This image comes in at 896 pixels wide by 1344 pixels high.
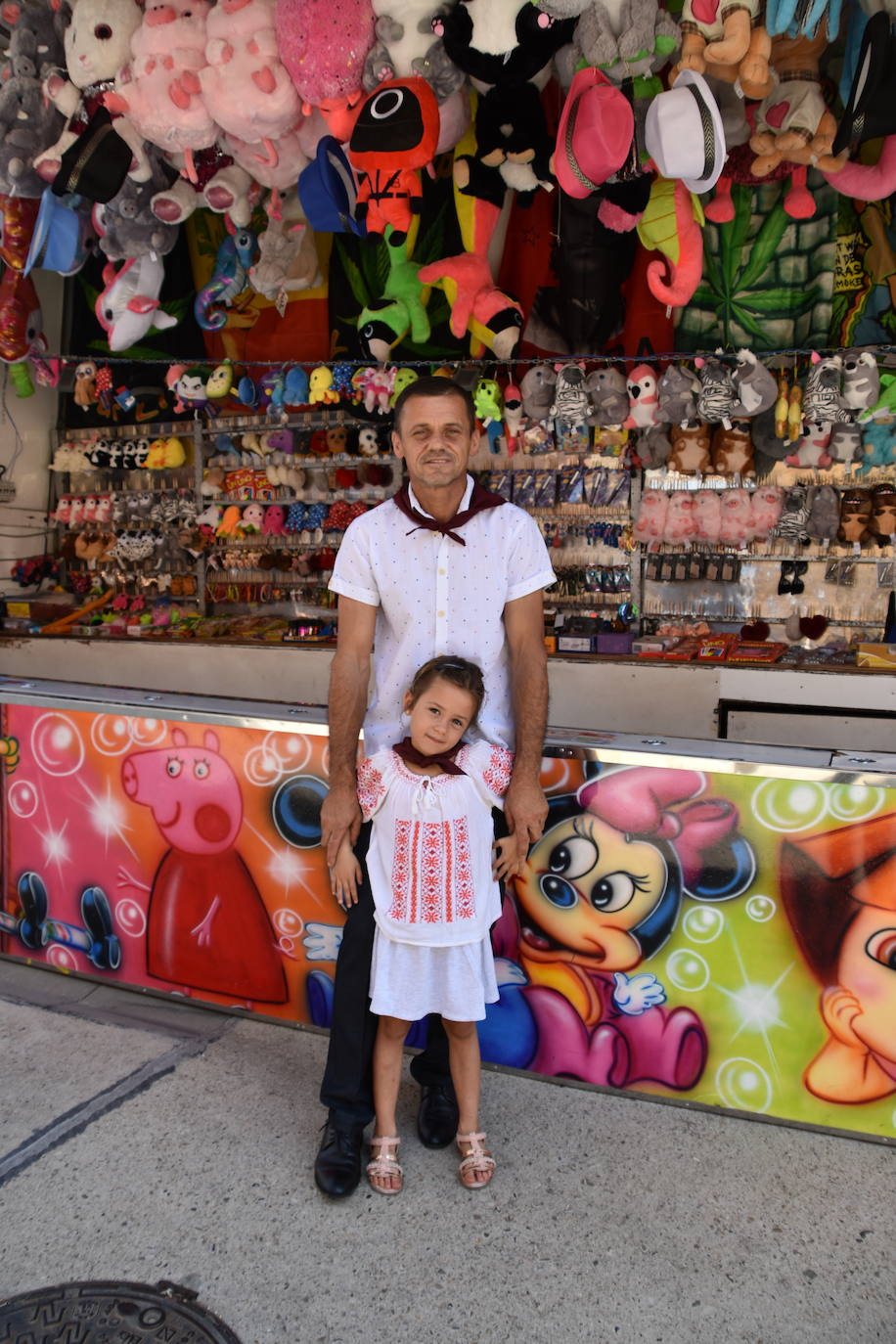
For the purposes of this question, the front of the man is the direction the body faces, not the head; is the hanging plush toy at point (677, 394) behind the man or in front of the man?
behind

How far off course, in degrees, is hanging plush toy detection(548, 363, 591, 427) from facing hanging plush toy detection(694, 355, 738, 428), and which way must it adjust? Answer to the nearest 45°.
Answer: approximately 90° to its left

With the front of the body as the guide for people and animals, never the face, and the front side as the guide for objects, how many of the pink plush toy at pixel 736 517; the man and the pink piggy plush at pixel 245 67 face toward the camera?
3

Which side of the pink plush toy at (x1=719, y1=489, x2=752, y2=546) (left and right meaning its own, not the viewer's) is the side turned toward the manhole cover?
front

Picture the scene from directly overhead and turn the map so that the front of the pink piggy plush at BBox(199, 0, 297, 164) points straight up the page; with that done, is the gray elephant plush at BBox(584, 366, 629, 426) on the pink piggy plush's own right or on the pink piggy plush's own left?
on the pink piggy plush's own left

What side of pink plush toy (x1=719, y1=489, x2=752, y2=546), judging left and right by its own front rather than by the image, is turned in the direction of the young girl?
front

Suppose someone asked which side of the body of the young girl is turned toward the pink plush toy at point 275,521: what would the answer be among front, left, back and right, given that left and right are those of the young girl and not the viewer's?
back

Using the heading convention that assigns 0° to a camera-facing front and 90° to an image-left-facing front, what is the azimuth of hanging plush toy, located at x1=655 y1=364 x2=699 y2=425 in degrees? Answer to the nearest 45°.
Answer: approximately 0°

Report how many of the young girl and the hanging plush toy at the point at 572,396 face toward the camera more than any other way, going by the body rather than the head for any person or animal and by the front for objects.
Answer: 2
